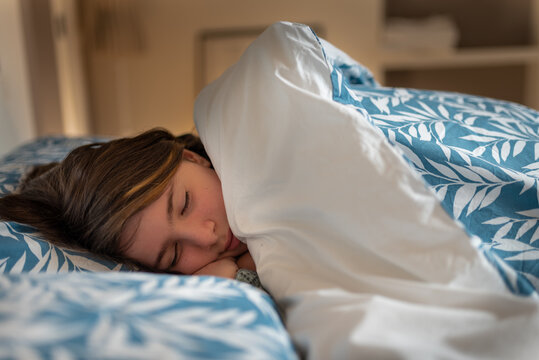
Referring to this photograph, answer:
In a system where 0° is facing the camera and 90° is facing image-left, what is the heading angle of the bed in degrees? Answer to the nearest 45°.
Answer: approximately 270°

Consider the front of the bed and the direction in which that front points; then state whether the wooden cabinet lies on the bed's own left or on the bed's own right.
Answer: on the bed's own left
